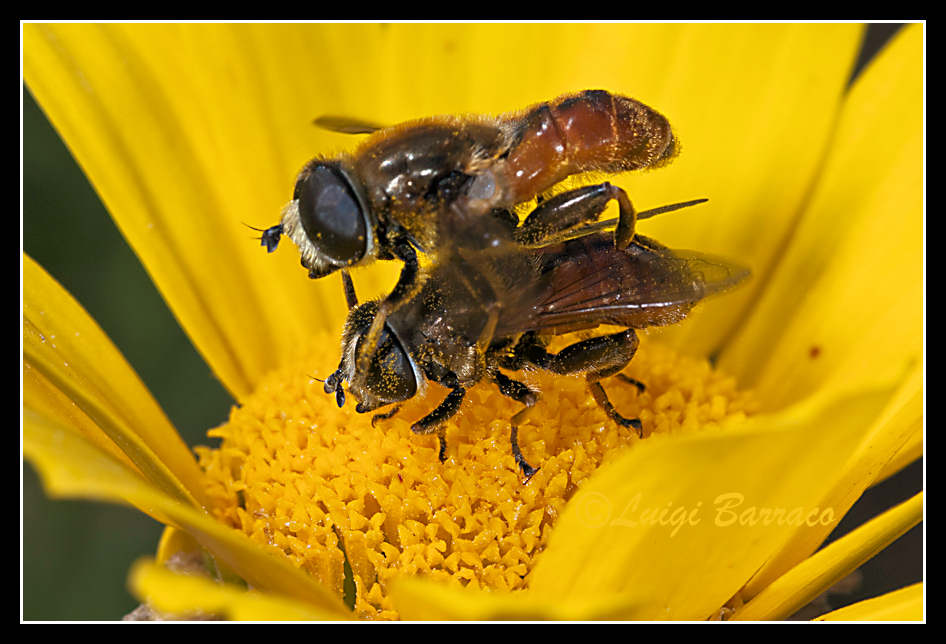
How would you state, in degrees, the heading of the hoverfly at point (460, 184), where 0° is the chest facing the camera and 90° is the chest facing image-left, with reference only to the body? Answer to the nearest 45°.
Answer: approximately 90°

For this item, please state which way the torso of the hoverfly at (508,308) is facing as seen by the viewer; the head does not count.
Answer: to the viewer's left
